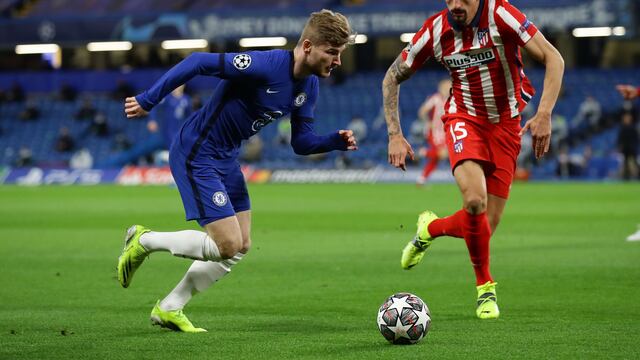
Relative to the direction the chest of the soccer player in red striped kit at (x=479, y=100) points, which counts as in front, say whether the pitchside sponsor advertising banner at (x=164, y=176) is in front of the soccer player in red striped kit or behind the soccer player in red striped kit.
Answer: behind

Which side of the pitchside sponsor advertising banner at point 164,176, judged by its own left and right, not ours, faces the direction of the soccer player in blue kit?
front

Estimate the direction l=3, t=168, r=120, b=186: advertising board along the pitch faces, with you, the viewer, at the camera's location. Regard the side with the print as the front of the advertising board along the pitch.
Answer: facing the viewer

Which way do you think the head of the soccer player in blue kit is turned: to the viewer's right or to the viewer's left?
to the viewer's right

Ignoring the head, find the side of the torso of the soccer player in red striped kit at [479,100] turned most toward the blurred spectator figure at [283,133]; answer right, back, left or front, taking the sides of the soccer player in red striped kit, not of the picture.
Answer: back

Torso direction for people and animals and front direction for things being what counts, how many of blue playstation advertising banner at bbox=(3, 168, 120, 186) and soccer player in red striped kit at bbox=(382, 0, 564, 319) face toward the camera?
2

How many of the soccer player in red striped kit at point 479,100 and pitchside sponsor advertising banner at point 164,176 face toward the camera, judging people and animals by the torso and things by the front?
2

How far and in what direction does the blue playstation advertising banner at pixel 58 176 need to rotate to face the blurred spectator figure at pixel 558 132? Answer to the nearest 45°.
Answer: approximately 90° to its left

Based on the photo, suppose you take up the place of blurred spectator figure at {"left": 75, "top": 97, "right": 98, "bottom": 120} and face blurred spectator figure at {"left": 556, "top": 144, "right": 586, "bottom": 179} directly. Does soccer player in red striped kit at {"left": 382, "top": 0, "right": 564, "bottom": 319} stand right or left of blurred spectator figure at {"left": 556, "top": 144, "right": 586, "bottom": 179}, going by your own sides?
right

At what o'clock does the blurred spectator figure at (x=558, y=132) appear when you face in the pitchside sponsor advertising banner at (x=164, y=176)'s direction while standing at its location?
The blurred spectator figure is roughly at 9 o'clock from the pitchside sponsor advertising banner.

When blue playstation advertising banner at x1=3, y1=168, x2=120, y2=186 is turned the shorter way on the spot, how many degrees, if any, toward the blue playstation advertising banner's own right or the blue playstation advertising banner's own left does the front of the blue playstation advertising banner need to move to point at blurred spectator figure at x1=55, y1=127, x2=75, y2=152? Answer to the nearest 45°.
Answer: approximately 180°

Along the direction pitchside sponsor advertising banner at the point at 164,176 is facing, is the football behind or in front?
in front
